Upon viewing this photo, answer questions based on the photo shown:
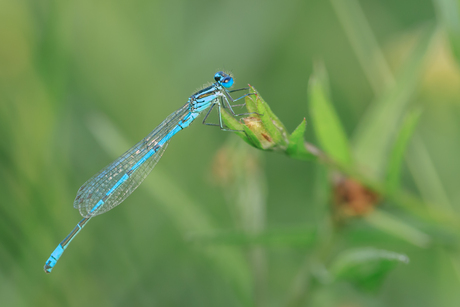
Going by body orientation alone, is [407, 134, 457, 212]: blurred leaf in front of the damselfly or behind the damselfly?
in front

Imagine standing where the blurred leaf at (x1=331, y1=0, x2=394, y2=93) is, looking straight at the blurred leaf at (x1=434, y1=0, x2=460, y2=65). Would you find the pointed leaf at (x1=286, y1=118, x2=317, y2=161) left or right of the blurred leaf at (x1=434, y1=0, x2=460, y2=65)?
right

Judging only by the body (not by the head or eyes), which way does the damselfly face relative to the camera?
to the viewer's right
